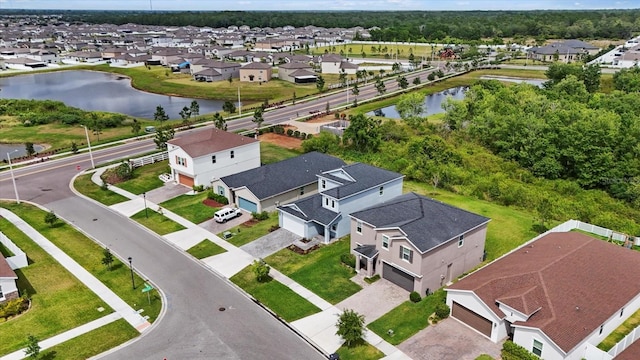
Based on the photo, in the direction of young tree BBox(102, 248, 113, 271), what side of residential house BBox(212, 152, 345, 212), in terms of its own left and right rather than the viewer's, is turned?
front

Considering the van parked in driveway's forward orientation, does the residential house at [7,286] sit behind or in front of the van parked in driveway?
behind

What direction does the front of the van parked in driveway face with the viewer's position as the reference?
facing away from the viewer and to the right of the viewer

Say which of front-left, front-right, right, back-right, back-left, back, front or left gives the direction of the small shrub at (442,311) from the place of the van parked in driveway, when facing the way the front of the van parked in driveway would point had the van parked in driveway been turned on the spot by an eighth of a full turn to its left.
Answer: back-right

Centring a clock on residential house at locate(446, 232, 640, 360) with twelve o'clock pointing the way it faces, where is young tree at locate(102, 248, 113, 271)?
The young tree is roughly at 1 o'clock from the residential house.

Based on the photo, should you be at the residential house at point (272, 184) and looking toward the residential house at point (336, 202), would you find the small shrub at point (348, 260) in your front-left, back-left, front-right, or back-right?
front-right

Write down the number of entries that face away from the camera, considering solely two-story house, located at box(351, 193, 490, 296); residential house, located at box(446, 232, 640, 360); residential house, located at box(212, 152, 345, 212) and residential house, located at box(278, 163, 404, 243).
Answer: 0

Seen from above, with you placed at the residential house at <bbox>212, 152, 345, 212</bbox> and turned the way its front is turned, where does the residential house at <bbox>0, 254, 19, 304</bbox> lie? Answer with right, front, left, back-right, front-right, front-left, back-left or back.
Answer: front

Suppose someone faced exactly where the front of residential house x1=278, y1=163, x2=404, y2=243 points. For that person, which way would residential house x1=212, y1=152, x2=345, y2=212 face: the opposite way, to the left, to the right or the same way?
the same way

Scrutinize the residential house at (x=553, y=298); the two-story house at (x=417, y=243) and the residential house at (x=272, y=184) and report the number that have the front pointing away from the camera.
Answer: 0

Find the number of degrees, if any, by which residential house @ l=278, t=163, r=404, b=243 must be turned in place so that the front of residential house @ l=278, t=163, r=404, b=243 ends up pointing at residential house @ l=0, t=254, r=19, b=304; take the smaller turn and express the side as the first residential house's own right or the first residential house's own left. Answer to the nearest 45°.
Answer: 0° — it already faces it

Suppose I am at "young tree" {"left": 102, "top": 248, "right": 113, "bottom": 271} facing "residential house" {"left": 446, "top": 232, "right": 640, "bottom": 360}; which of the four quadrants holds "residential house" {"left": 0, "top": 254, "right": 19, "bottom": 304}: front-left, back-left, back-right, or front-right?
back-right

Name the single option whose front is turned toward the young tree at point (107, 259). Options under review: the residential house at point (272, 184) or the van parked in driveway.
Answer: the residential house

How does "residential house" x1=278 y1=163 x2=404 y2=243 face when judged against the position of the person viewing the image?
facing the viewer and to the left of the viewer
